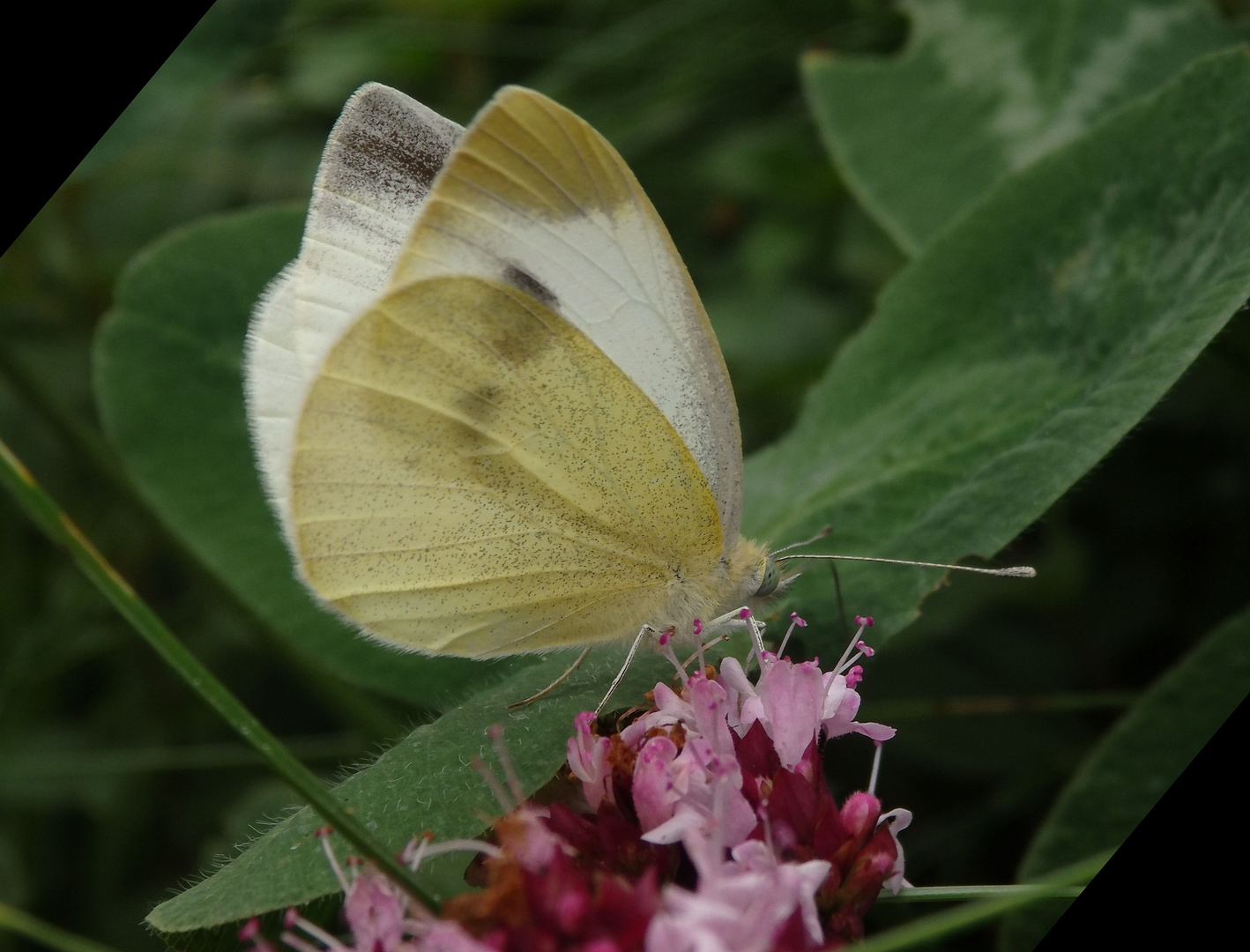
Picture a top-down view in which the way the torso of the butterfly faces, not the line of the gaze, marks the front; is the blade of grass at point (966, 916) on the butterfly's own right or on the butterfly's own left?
on the butterfly's own right

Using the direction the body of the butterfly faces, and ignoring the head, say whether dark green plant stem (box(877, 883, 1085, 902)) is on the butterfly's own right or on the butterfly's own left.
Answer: on the butterfly's own right

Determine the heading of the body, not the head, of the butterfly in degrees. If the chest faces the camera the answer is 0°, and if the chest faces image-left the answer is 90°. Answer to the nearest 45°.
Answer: approximately 270°

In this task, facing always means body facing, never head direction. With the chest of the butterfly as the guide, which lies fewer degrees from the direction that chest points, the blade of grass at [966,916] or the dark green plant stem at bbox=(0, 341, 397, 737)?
the blade of grass
